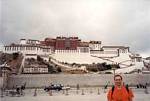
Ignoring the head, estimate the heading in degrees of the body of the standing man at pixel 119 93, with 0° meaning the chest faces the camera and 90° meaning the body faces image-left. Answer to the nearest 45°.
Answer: approximately 0°

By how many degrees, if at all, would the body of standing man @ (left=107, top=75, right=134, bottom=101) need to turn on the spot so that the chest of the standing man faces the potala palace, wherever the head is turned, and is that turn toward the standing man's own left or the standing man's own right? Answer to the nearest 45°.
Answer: approximately 180°

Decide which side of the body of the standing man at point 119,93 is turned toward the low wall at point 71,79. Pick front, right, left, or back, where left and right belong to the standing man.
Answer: back

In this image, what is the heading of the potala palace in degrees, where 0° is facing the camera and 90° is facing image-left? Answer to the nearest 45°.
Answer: approximately 0°

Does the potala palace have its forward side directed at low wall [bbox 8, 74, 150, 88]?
yes

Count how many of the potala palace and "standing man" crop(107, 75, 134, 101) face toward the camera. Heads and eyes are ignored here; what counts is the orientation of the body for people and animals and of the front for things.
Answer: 2

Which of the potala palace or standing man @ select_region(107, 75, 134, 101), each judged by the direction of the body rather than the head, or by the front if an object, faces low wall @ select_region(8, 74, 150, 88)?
the potala palace

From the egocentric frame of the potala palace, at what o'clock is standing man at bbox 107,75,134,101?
The standing man is roughly at 12 o'clock from the potala palace.
